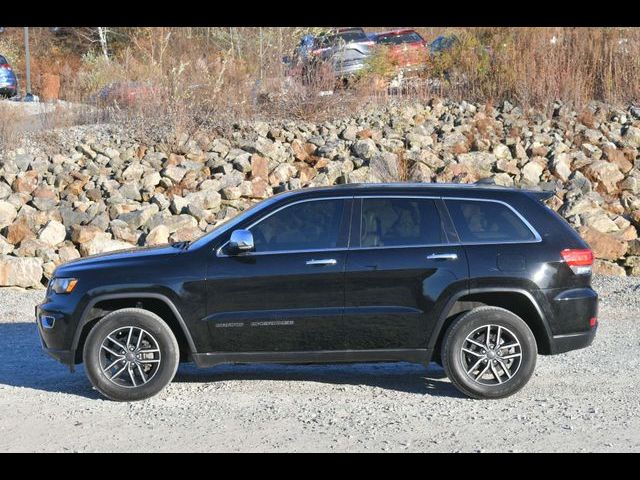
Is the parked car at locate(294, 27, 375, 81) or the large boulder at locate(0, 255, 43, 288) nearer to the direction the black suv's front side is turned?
the large boulder

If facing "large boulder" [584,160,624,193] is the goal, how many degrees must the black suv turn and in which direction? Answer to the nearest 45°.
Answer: approximately 135° to its right

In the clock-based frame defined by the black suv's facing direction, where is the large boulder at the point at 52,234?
The large boulder is roughly at 2 o'clock from the black suv.

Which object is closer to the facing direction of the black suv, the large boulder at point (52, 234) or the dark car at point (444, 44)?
the large boulder

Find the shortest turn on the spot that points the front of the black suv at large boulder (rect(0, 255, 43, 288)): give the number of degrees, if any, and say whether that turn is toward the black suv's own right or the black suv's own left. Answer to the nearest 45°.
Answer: approximately 45° to the black suv's own right

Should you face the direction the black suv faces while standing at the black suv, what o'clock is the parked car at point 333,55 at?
The parked car is roughly at 3 o'clock from the black suv.

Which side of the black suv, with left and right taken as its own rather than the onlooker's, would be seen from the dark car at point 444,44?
right

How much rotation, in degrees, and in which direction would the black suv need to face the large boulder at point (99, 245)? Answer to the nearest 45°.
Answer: approximately 45° to its right

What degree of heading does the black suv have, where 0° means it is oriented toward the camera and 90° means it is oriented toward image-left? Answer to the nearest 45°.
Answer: approximately 90°
